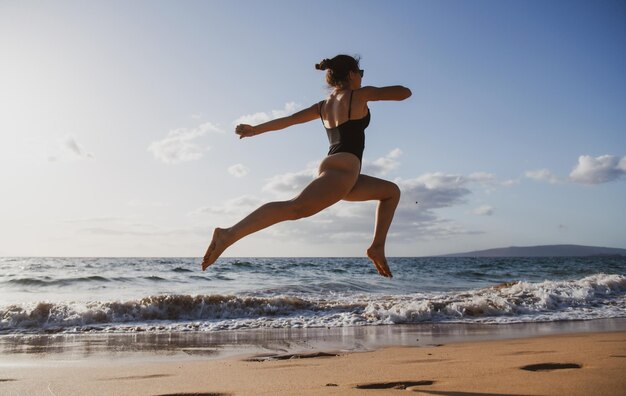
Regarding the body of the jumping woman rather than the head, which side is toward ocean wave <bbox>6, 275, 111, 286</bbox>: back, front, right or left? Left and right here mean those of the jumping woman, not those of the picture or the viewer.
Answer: left

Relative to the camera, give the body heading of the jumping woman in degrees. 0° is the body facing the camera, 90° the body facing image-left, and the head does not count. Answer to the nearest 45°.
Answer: approximately 225°

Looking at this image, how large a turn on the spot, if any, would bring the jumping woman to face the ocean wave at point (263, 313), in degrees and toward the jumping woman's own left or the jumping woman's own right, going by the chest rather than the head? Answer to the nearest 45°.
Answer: approximately 45° to the jumping woman's own left
